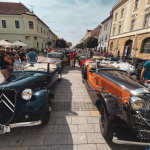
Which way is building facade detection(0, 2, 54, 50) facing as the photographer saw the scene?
facing the viewer and to the right of the viewer

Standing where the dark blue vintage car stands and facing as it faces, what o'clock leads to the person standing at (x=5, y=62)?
The person standing is roughly at 4 o'clock from the dark blue vintage car.

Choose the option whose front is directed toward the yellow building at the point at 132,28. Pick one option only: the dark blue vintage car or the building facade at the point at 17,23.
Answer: the building facade

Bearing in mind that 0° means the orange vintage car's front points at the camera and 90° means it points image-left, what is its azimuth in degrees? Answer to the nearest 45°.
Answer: approximately 315°

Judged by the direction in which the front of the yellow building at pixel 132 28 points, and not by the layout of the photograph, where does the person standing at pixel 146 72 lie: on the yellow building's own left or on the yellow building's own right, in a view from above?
on the yellow building's own left

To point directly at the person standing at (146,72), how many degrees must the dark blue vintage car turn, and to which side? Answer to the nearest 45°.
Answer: approximately 135° to its left

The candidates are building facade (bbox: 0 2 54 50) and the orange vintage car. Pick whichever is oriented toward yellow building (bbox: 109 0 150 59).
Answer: the building facade

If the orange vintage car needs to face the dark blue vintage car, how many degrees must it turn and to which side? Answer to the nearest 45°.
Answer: approximately 135° to its right

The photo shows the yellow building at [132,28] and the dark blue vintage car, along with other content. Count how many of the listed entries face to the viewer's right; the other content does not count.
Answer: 0

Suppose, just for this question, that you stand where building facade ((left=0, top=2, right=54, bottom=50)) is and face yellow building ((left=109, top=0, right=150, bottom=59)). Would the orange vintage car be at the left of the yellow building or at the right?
right

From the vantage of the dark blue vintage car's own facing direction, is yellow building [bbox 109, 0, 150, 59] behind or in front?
behind

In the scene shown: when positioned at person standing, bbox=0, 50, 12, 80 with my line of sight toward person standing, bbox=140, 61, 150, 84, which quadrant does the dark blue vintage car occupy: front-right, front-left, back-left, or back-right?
front-right

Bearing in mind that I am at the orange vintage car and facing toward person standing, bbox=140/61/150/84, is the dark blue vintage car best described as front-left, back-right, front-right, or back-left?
back-left

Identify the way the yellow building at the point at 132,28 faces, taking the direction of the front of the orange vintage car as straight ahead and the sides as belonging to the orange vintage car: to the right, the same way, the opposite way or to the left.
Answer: to the right

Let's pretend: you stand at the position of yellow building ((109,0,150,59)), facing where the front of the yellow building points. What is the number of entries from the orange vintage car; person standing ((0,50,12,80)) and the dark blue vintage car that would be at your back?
0

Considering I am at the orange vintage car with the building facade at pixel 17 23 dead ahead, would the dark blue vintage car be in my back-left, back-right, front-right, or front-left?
front-left

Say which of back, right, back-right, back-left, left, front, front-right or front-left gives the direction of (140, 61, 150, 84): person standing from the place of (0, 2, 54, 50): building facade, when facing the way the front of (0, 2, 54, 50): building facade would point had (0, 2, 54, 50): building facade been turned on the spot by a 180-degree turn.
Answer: back-left

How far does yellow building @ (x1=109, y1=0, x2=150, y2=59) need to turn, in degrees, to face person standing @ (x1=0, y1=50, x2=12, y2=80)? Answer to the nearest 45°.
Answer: approximately 45° to its left

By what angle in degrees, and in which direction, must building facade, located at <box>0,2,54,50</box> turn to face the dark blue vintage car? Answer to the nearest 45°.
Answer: approximately 45° to its right

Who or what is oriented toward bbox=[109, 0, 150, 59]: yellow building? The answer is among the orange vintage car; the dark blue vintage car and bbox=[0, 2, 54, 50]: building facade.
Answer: the building facade

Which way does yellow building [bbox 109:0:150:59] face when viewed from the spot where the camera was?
facing the viewer and to the left of the viewer

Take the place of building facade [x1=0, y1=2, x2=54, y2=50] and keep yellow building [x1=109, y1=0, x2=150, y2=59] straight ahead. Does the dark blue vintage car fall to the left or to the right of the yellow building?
right

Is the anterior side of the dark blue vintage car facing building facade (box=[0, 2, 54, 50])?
no

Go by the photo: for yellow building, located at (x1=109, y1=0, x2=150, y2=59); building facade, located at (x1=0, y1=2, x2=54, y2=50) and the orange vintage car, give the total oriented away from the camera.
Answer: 0

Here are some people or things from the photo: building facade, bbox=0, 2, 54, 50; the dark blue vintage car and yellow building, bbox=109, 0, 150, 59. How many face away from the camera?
0

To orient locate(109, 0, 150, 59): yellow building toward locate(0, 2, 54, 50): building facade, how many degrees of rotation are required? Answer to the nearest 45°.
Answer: approximately 45° to its right
